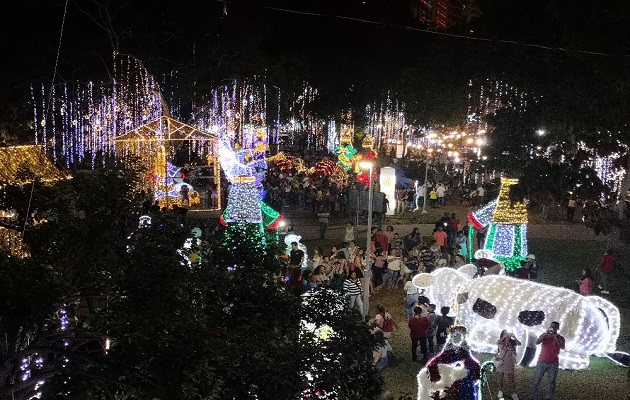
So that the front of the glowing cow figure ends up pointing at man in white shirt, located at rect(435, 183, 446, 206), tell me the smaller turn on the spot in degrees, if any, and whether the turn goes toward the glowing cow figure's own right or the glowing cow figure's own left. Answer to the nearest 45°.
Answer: approximately 90° to the glowing cow figure's own right

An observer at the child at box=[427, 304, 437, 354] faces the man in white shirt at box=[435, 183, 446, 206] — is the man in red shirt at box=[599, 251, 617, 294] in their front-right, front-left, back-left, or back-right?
front-right

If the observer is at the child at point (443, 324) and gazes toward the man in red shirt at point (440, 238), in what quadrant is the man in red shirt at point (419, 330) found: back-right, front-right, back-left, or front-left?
back-left

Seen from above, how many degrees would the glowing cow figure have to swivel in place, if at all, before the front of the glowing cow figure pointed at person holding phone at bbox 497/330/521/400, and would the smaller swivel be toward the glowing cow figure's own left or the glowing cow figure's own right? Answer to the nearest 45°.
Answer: approximately 90° to the glowing cow figure's own left

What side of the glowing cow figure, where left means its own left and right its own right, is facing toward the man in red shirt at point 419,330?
front

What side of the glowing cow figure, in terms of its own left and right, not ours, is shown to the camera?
left

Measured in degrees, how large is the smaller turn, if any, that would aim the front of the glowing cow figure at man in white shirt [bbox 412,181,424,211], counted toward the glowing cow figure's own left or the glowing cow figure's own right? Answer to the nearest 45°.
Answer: approximately 90° to the glowing cow figure's own right

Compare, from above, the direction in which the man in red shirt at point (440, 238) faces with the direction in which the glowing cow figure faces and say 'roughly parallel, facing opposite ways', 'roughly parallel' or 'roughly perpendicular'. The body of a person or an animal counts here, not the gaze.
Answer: roughly perpendicular
